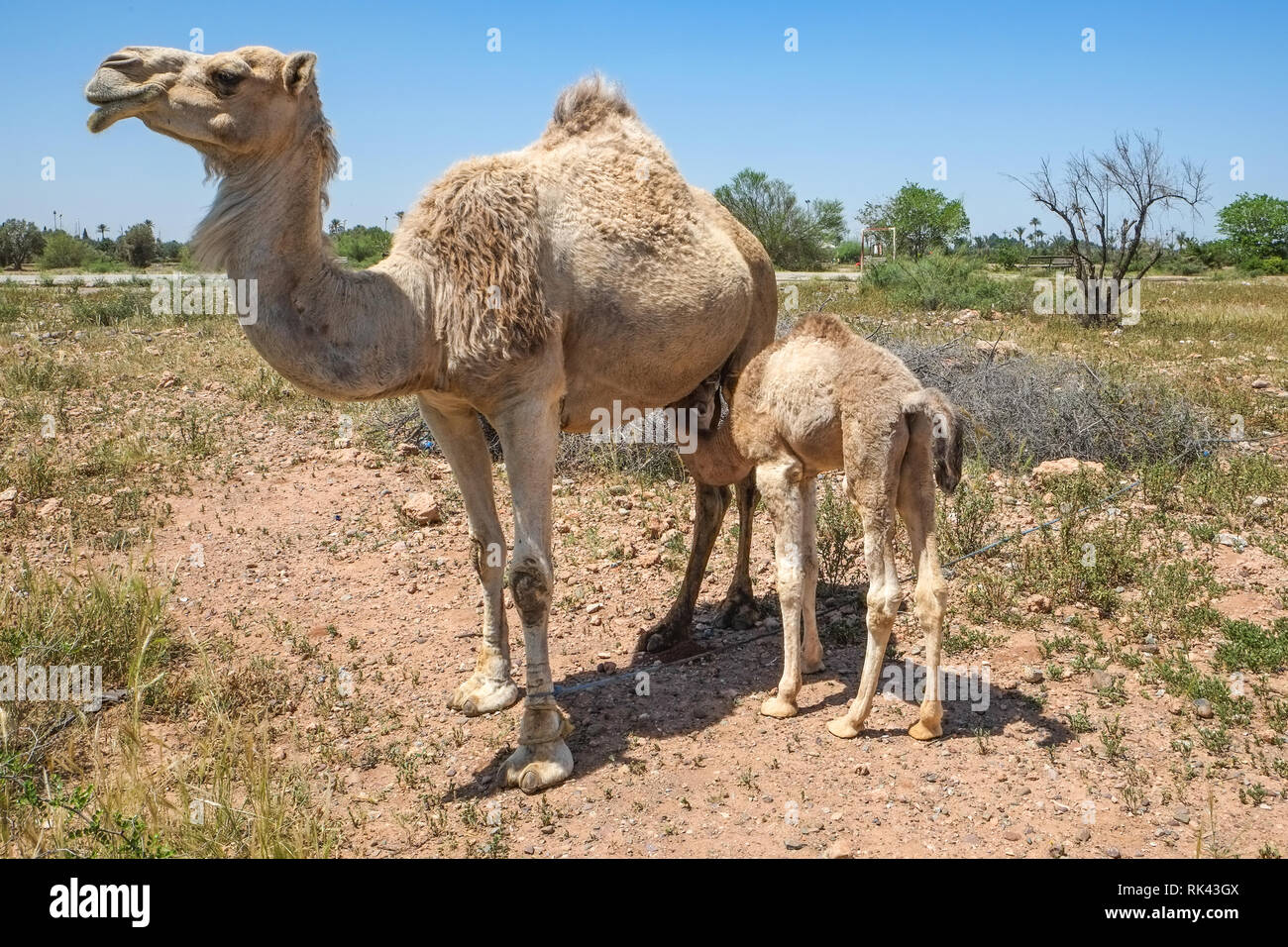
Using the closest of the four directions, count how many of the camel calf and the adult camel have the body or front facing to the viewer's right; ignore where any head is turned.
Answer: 0

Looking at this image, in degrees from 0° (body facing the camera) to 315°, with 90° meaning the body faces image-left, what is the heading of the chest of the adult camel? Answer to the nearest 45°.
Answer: approximately 45°

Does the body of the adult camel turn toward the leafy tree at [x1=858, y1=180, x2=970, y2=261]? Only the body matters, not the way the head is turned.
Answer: no

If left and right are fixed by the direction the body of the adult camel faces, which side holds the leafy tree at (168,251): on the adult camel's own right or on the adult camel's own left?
on the adult camel's own right

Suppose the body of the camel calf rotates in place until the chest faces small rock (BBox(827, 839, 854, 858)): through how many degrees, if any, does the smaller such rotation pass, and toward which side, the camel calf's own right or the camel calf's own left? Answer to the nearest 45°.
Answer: approximately 135° to the camel calf's own left

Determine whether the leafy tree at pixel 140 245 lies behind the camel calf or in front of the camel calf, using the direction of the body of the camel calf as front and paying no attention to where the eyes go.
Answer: in front

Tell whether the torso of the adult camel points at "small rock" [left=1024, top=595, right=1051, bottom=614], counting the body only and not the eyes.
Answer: no

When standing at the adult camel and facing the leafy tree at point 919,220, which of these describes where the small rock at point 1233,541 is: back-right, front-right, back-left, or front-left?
front-right

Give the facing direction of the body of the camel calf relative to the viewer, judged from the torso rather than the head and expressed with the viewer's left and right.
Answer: facing away from the viewer and to the left of the viewer

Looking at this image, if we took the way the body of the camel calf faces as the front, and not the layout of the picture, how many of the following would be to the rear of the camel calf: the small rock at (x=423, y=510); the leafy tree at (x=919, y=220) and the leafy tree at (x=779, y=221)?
0

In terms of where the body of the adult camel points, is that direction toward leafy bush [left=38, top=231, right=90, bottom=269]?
no

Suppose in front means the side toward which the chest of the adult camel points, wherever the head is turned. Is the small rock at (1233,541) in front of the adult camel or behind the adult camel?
behind

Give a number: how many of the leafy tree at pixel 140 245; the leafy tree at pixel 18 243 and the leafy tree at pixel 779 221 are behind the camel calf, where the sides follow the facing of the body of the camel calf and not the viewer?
0

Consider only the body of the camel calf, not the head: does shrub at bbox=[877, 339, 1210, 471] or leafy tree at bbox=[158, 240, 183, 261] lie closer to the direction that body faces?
the leafy tree

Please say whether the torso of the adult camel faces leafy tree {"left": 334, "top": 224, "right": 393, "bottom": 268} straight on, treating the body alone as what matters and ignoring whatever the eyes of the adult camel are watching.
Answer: no
